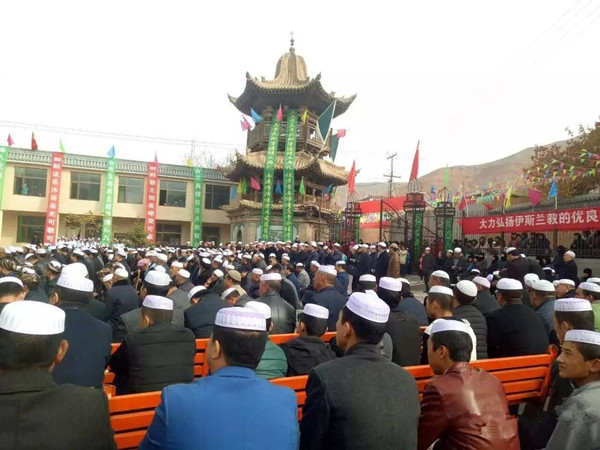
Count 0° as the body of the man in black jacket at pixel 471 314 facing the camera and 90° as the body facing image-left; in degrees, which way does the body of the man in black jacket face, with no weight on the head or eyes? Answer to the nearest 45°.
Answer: approximately 135°

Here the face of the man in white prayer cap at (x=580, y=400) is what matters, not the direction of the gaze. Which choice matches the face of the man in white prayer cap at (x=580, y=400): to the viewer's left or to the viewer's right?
to the viewer's left

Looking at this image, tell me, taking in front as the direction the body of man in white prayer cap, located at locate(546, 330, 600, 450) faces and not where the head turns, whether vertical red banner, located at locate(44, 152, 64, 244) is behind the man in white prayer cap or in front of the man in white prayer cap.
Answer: in front

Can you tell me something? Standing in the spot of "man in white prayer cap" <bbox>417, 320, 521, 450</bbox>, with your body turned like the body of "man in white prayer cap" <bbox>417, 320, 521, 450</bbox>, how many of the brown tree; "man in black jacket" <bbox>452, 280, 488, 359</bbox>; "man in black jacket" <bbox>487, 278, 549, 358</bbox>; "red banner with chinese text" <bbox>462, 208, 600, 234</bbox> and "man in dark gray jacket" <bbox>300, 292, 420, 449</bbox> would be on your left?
1

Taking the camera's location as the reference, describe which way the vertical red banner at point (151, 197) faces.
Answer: facing the viewer

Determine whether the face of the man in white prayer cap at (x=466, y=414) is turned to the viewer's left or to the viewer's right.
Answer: to the viewer's left

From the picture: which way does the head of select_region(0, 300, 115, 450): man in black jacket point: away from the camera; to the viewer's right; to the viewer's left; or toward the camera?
away from the camera

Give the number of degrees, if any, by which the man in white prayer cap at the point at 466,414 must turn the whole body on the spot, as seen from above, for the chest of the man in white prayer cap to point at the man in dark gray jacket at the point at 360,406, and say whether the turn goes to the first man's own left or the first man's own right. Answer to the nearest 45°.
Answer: approximately 90° to the first man's own left

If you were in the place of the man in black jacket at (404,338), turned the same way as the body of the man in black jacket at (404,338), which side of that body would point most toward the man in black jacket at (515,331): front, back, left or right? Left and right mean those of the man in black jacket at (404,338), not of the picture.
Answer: right

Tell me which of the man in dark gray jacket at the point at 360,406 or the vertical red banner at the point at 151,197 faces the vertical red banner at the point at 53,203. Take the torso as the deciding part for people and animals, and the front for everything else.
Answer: the man in dark gray jacket

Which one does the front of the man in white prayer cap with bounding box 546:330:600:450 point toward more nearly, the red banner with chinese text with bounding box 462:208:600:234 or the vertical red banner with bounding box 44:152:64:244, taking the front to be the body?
the vertical red banner

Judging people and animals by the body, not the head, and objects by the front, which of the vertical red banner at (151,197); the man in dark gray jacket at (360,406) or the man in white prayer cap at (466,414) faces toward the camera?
the vertical red banner

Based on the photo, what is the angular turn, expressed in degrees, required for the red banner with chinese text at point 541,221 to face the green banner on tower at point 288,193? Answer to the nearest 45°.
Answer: approximately 90° to its right

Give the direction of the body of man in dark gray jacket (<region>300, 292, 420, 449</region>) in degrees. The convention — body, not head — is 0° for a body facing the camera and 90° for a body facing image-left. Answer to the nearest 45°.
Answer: approximately 135°

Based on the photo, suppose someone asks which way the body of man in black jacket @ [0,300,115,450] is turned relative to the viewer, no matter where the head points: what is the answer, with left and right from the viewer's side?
facing away from the viewer

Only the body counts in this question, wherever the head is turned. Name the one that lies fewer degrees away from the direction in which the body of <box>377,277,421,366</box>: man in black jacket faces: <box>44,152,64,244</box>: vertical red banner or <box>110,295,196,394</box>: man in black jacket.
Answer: the vertical red banner

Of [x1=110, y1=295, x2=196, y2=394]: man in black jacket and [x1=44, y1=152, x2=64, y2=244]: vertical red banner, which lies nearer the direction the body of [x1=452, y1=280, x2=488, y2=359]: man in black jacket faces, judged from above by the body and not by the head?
the vertical red banner
